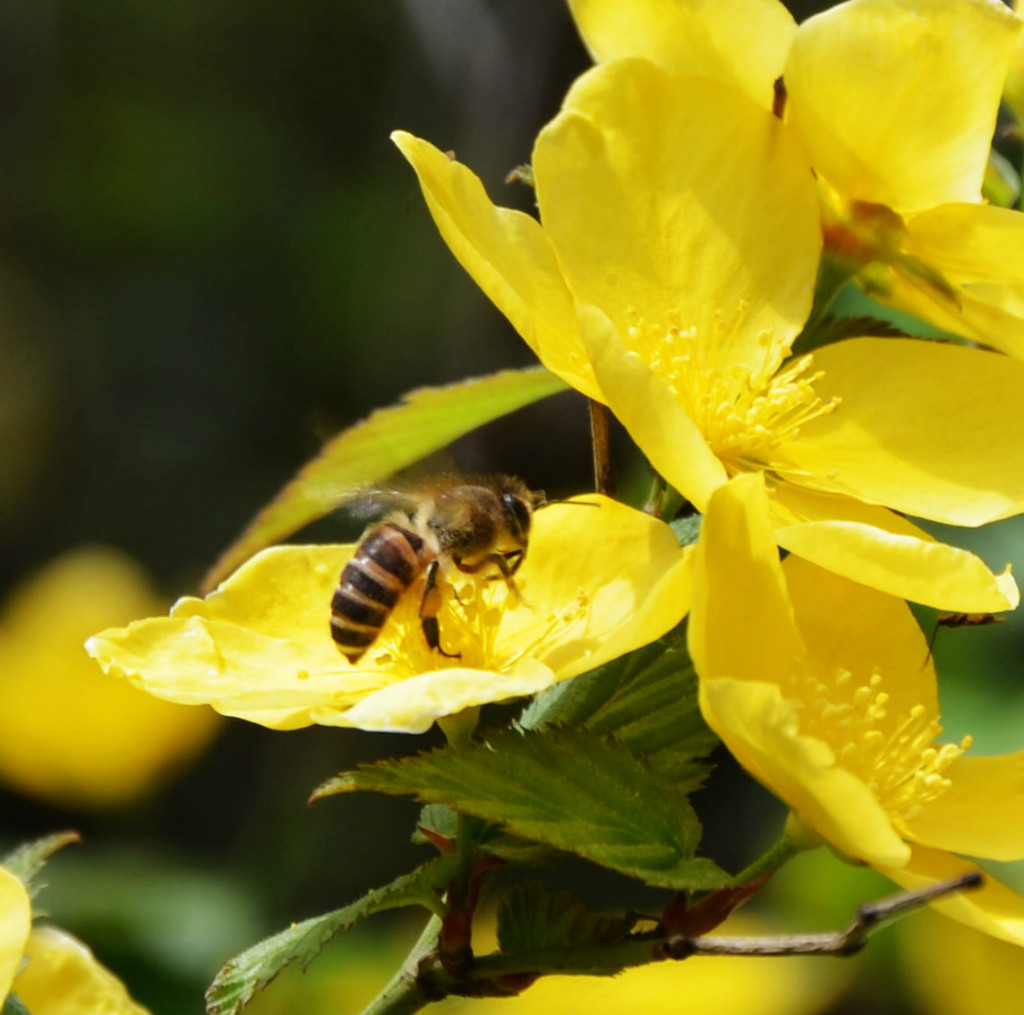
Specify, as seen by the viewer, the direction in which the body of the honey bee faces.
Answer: to the viewer's right
